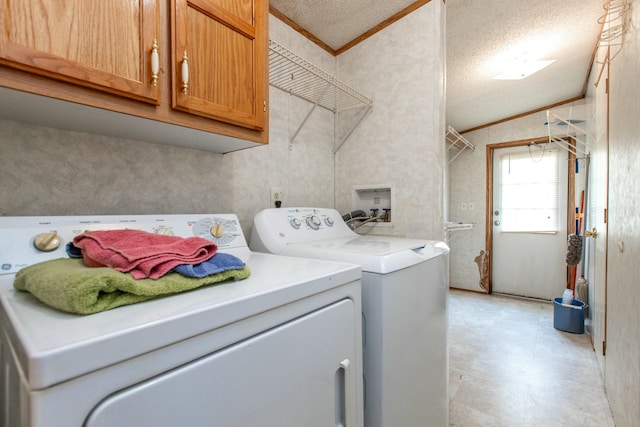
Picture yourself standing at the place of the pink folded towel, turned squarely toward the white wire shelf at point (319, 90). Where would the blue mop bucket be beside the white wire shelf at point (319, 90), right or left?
right

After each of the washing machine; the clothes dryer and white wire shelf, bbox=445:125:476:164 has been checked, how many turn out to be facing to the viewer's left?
0

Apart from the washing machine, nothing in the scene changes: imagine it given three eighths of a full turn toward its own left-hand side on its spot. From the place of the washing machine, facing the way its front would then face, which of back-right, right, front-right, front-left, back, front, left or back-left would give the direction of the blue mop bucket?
front-right

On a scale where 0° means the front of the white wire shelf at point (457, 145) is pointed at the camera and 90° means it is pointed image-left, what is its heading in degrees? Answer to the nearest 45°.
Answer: approximately 270°

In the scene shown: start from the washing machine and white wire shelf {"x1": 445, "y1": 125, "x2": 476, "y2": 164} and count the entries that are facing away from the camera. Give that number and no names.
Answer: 0

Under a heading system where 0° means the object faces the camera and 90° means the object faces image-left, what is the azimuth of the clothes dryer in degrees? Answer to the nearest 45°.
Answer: approximately 315°

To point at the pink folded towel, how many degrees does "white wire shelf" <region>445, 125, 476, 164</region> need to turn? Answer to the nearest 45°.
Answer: approximately 90° to its right

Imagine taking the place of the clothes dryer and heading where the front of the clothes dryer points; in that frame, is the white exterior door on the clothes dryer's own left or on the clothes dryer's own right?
on the clothes dryer's own left

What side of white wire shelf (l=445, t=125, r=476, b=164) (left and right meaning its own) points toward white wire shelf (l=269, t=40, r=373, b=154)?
right

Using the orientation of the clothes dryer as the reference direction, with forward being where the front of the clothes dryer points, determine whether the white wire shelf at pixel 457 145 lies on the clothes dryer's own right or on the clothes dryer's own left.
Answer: on the clothes dryer's own left

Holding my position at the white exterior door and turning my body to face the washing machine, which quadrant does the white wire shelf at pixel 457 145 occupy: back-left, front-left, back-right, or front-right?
front-right

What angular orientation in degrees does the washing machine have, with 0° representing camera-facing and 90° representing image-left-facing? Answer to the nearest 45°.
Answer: approximately 315°
